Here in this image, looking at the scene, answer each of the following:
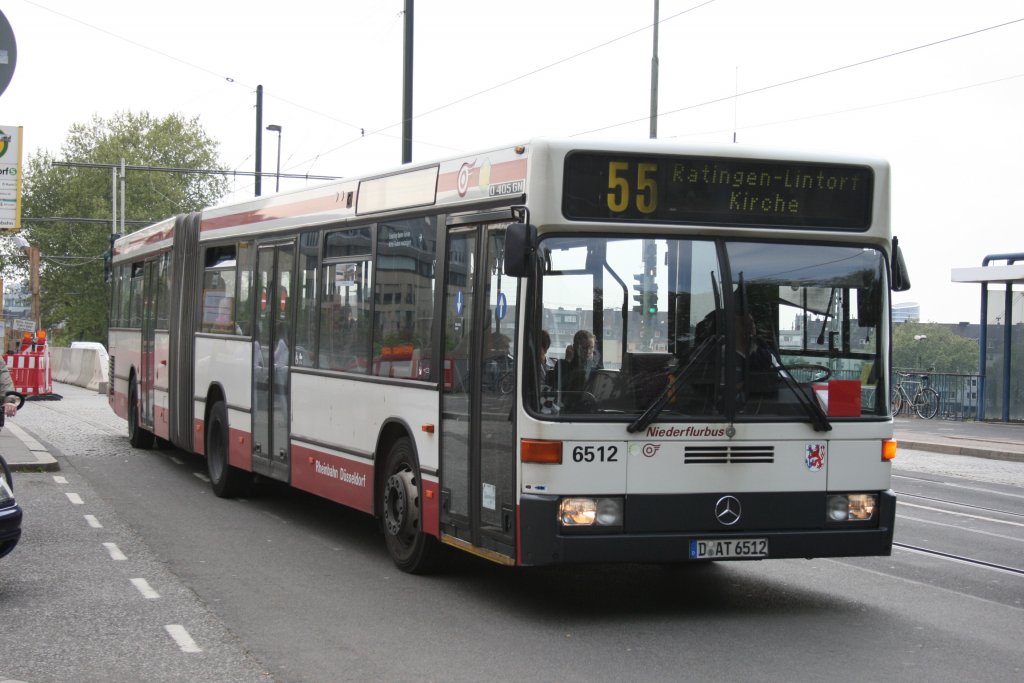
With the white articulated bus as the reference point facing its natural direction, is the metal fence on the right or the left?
on its left

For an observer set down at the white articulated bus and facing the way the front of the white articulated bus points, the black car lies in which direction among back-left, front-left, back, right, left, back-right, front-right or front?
front-right

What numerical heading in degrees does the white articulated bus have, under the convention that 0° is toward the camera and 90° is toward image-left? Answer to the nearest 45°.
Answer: approximately 315°

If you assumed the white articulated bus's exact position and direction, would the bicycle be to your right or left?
on your left

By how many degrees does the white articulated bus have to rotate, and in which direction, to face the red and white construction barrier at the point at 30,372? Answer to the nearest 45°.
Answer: approximately 180°

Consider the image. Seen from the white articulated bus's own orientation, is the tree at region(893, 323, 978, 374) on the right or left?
on its left
